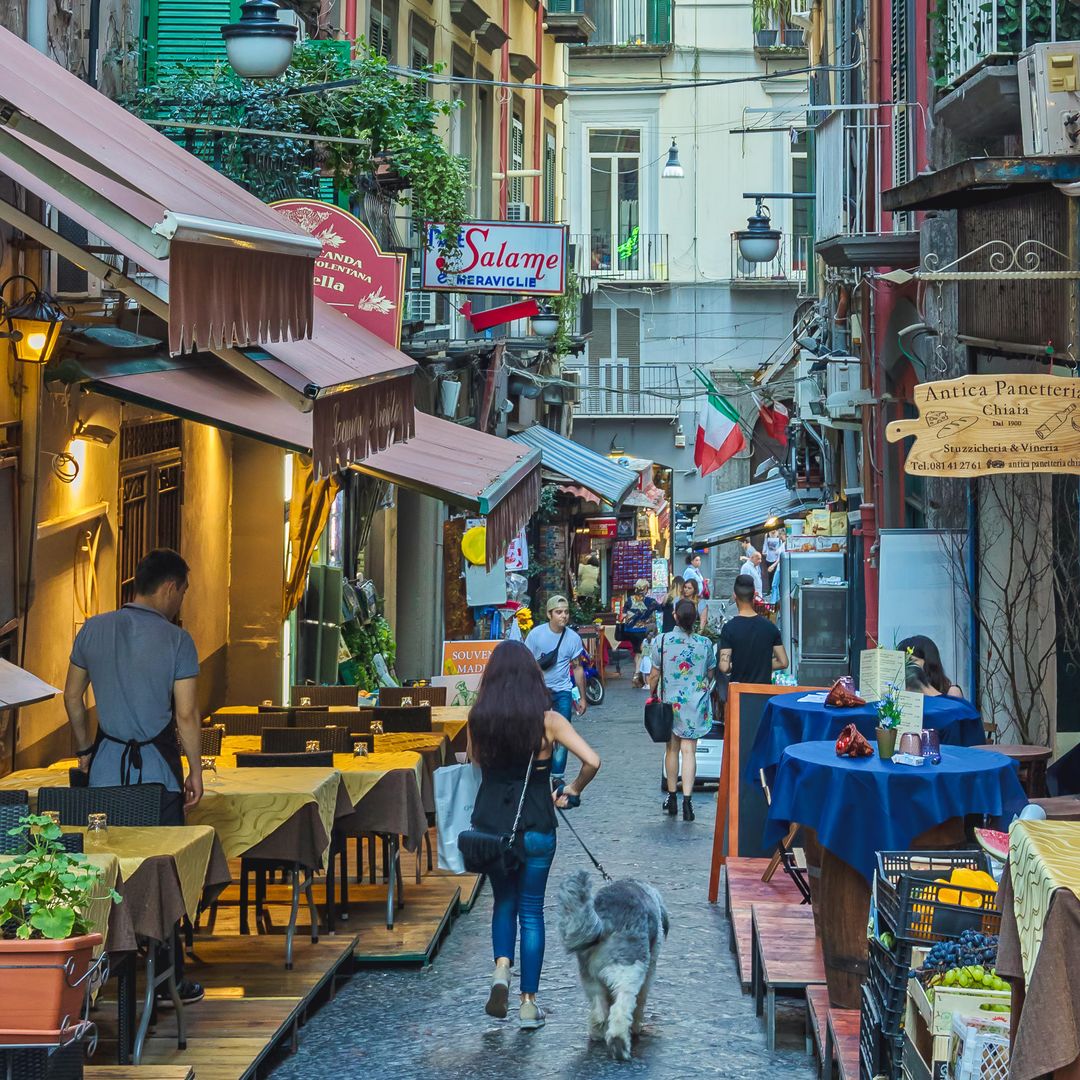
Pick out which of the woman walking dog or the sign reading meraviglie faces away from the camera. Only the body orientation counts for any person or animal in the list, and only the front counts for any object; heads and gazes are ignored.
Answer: the woman walking dog

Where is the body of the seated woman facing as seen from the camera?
to the viewer's left

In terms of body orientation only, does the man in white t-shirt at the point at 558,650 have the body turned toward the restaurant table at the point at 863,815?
yes

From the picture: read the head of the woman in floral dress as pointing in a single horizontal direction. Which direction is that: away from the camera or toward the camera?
away from the camera

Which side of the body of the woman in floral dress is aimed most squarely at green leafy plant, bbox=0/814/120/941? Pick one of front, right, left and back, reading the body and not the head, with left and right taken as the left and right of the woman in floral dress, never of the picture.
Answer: back

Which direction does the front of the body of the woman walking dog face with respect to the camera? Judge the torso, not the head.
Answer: away from the camera

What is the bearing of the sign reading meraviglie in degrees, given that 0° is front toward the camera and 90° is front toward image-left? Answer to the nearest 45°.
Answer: approximately 0°

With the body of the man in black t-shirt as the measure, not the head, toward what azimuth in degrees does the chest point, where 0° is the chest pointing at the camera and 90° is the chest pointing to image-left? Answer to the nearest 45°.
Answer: approximately 180°

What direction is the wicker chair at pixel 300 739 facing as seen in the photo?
away from the camera

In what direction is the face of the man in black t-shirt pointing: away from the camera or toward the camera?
away from the camera
